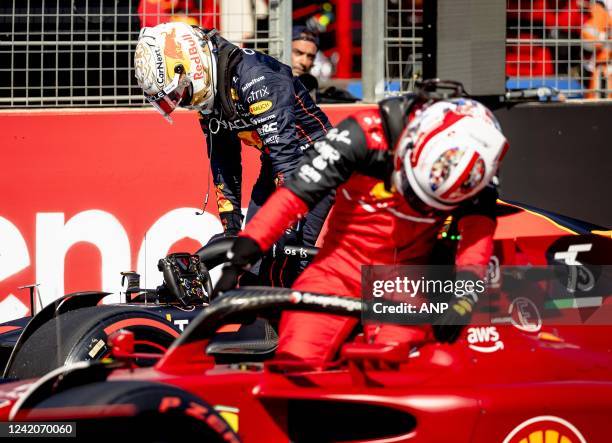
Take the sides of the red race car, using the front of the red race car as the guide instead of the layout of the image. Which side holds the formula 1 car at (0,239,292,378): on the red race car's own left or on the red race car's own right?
on the red race car's own right

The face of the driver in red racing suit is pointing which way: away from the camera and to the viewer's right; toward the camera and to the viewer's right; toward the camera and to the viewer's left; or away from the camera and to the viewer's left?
toward the camera and to the viewer's left

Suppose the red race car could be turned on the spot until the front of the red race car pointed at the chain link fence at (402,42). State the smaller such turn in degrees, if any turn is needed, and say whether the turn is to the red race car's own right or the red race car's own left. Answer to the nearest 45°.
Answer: approximately 90° to the red race car's own right

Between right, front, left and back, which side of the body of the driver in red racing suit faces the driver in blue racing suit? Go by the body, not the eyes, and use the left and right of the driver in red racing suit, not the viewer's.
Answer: back

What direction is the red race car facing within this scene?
to the viewer's left

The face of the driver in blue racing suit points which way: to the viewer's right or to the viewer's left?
to the viewer's left

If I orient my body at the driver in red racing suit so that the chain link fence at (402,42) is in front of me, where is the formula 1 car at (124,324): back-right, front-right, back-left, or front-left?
front-left

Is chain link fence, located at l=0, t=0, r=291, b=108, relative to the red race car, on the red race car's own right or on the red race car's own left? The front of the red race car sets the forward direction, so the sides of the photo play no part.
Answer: on the red race car's own right
